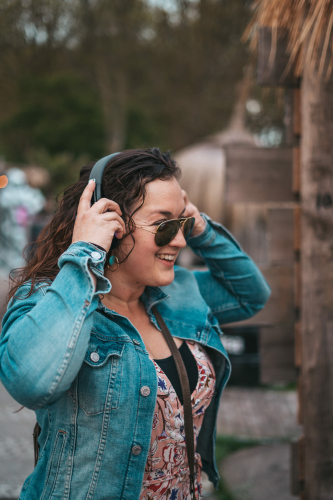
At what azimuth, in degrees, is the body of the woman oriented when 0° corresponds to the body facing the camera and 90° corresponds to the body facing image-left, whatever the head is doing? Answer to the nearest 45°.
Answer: approximately 315°

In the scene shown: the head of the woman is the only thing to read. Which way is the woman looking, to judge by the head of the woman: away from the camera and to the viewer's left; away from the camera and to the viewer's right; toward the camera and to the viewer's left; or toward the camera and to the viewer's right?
toward the camera and to the viewer's right

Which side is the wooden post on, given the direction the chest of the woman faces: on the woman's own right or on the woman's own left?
on the woman's own left
